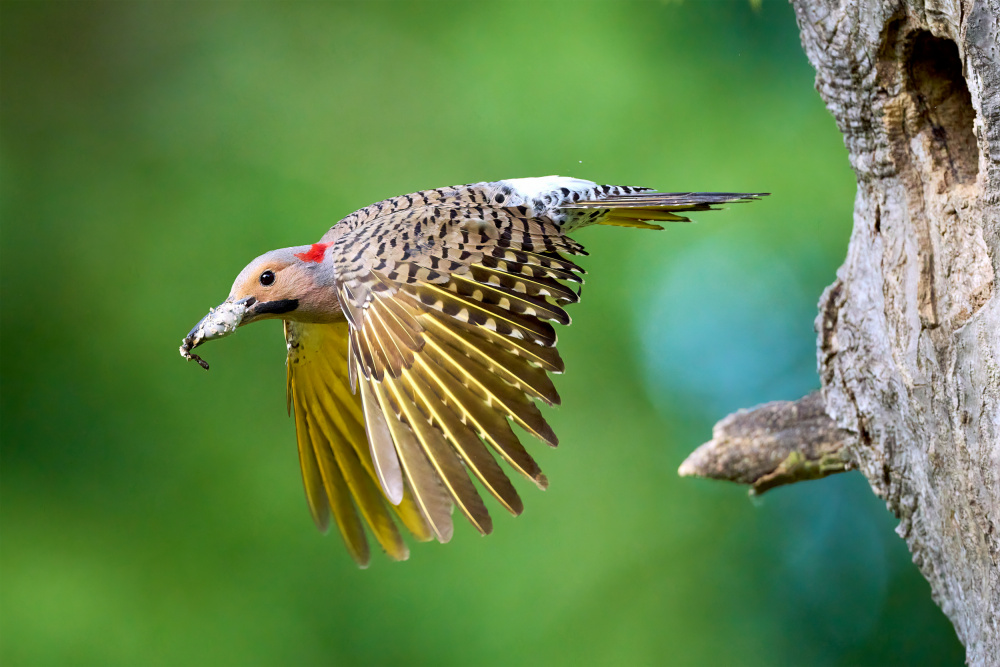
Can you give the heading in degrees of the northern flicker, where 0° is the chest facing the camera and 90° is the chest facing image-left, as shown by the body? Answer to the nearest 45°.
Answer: approximately 90°

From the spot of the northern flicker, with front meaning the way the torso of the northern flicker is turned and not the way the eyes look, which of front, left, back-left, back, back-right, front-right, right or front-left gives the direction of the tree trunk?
back
